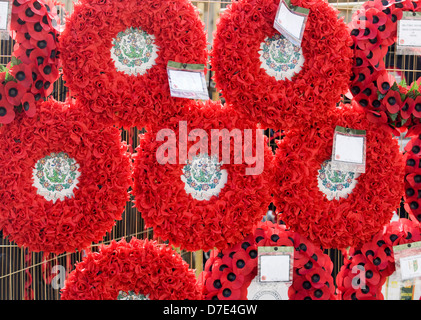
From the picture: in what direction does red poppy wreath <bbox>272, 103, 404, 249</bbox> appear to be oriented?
toward the camera

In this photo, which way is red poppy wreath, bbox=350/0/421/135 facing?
toward the camera

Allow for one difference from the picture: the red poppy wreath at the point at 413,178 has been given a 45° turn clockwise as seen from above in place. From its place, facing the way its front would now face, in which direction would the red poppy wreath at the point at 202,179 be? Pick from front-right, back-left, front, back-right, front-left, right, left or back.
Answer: front

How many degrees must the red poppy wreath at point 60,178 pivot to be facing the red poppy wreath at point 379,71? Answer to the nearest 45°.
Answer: approximately 90° to its left

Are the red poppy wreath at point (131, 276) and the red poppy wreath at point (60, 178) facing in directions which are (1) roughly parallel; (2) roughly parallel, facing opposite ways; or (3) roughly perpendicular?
roughly parallel

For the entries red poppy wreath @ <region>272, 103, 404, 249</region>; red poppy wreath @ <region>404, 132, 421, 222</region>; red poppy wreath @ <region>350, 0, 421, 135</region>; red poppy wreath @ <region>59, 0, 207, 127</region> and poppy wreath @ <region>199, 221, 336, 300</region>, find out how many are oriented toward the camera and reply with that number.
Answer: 5

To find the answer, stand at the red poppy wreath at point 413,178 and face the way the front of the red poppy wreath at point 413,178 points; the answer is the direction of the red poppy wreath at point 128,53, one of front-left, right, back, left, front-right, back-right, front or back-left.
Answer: front-right

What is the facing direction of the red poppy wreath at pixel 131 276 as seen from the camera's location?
facing the viewer

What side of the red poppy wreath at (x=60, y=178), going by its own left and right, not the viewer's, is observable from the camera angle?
front
